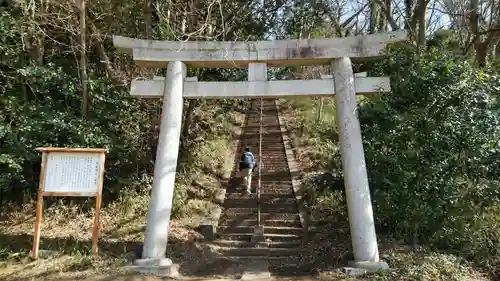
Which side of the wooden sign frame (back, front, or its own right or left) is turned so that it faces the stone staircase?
left

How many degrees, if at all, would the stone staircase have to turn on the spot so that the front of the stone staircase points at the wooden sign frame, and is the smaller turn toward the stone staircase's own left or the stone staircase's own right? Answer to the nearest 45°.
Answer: approximately 45° to the stone staircase's own right

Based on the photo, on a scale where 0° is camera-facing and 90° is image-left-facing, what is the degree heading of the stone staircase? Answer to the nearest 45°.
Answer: approximately 0°

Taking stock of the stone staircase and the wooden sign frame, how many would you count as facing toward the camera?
2

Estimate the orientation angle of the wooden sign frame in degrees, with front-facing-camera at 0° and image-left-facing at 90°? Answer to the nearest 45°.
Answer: approximately 0°
